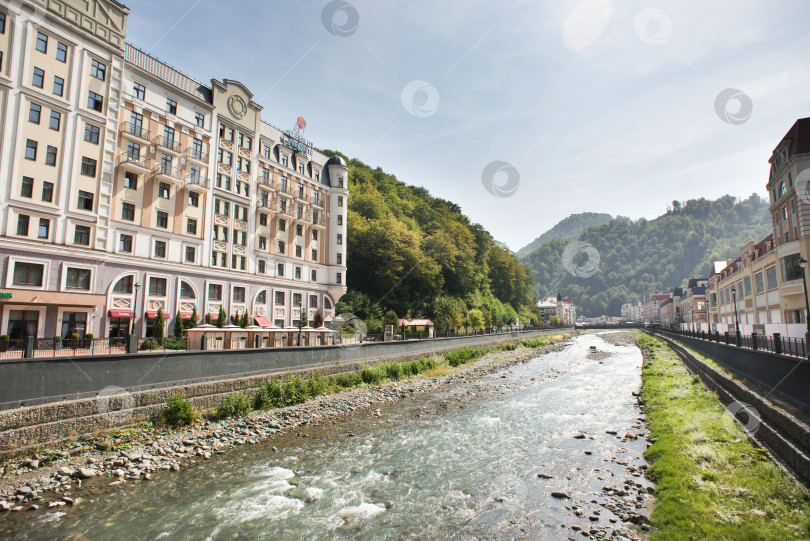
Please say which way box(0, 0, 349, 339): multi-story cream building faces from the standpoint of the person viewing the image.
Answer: facing the viewer and to the right of the viewer

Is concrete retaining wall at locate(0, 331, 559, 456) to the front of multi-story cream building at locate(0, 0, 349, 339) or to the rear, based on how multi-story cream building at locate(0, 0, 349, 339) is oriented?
to the front
